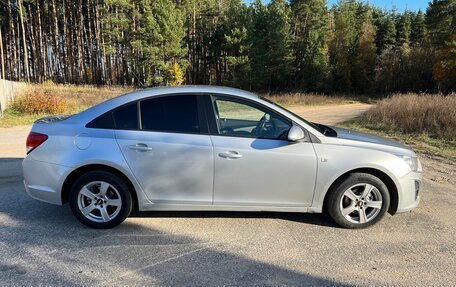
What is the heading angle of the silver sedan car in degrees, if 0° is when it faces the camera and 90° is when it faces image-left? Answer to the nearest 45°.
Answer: approximately 270°
